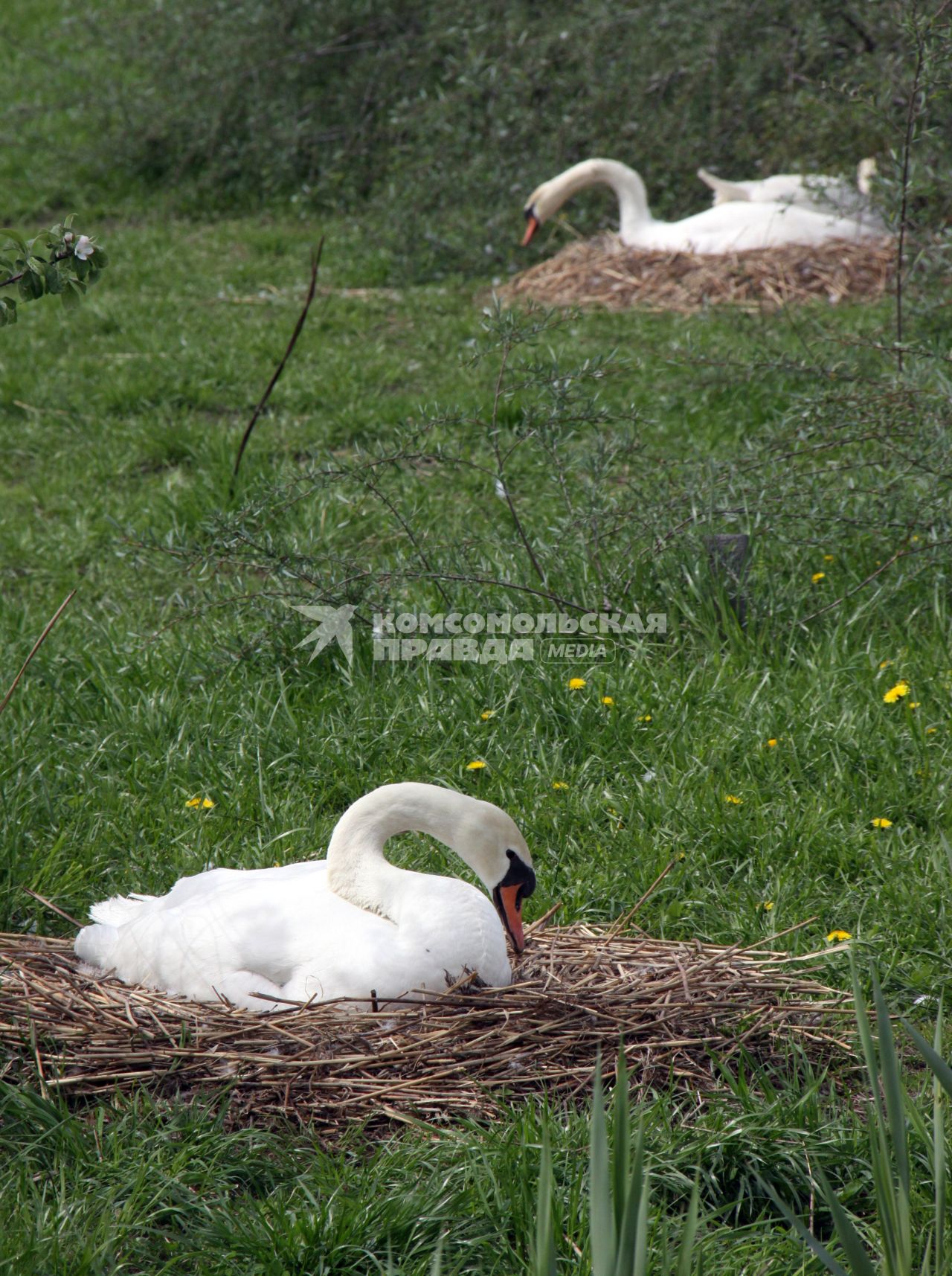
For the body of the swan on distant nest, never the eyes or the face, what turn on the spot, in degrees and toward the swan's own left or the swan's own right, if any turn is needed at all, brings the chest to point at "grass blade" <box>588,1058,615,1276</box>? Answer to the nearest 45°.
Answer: approximately 90° to the swan's own left

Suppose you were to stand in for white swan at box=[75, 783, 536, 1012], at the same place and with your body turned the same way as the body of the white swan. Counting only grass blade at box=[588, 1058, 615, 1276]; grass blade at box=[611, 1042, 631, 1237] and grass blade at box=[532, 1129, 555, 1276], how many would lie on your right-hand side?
3

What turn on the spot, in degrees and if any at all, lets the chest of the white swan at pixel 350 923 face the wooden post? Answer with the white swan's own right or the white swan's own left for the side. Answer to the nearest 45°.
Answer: approximately 45° to the white swan's own left

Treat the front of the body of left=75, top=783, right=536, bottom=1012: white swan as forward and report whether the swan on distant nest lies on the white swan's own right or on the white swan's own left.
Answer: on the white swan's own left

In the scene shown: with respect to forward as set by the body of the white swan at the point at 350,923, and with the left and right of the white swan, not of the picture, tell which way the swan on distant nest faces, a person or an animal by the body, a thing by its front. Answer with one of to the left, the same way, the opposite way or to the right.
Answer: the opposite way

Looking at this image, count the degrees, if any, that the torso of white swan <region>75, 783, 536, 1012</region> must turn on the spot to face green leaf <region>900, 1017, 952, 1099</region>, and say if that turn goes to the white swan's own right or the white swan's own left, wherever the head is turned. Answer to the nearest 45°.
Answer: approximately 45° to the white swan's own right

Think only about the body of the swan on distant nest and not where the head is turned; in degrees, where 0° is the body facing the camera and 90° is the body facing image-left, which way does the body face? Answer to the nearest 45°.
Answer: approximately 90°

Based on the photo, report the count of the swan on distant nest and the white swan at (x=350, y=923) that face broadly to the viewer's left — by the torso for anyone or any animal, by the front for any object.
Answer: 1

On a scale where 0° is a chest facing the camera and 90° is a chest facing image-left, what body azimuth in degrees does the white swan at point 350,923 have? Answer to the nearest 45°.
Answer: approximately 270°
